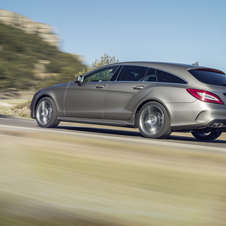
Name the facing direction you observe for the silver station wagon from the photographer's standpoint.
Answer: facing away from the viewer and to the left of the viewer
